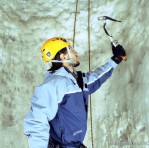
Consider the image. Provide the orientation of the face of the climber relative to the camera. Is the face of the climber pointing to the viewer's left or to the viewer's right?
to the viewer's right

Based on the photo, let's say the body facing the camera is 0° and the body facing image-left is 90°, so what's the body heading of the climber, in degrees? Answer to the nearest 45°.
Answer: approximately 270°
